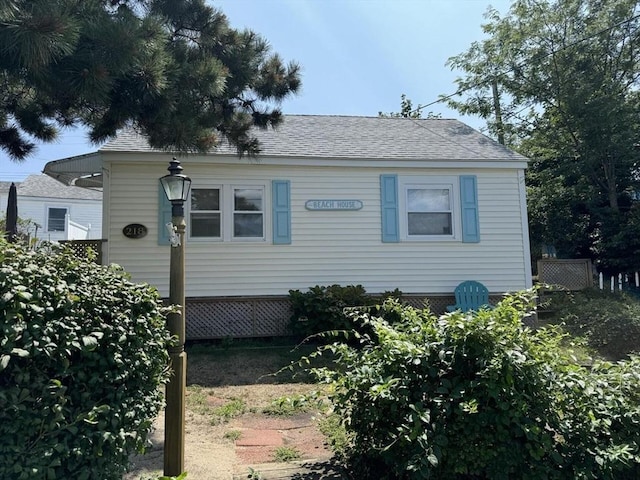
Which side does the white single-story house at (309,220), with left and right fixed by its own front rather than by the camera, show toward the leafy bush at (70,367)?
front

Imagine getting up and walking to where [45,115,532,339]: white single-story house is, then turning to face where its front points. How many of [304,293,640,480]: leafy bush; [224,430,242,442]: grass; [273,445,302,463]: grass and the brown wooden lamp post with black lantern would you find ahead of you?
4

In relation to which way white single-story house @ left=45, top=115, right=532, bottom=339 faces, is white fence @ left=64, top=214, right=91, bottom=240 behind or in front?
behind

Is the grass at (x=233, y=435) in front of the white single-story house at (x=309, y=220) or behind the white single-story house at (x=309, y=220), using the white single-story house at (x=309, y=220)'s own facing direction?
in front

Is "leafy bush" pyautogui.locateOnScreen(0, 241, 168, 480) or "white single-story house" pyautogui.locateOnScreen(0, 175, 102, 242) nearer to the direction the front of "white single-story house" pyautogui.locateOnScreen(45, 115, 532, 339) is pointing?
the leafy bush

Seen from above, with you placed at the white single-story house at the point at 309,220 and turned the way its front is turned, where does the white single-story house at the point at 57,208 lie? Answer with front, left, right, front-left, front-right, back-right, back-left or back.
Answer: back-right

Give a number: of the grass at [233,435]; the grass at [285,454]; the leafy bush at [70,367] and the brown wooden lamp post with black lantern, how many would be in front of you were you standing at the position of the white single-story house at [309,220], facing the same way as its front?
4

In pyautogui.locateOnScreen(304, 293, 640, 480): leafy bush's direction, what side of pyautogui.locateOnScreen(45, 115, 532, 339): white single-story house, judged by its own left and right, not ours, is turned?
front

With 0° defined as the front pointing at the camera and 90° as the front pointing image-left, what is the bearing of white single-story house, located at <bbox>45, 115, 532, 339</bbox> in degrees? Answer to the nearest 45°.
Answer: approximately 0°

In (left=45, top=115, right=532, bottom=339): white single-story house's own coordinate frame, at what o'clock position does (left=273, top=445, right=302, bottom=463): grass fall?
The grass is roughly at 12 o'clock from the white single-story house.

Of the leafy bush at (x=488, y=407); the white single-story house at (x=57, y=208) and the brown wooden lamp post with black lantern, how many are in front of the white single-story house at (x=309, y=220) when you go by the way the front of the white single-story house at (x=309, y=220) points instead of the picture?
2

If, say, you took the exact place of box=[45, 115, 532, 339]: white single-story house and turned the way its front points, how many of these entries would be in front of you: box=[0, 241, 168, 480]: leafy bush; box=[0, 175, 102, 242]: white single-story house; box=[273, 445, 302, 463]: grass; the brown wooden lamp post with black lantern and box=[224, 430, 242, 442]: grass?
4

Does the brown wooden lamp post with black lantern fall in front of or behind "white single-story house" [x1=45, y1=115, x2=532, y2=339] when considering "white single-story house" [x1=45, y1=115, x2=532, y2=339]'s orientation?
in front

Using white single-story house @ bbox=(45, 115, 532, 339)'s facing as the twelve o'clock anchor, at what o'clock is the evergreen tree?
The evergreen tree is roughly at 1 o'clock from the white single-story house.
